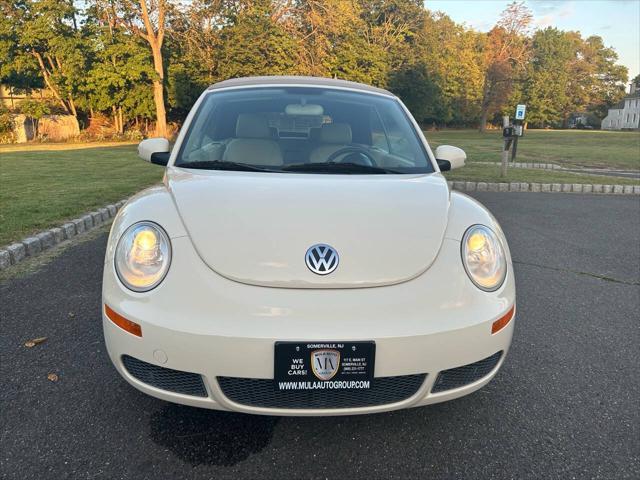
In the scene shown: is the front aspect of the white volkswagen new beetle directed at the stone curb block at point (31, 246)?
no

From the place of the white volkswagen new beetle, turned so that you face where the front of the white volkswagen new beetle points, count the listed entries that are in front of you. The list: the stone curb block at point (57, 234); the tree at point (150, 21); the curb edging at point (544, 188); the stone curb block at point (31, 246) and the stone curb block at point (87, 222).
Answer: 0

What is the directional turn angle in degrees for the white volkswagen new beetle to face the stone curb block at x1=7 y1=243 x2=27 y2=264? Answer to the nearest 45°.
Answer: approximately 135° to its right

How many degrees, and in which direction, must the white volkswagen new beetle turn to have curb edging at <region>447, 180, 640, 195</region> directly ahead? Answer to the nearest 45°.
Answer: approximately 135° to its left

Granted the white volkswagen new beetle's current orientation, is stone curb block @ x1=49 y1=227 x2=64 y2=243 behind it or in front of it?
behind

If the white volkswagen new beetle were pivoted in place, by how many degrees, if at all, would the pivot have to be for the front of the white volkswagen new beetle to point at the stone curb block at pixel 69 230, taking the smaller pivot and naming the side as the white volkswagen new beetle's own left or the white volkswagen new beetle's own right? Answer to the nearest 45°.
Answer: approximately 135° to the white volkswagen new beetle's own right

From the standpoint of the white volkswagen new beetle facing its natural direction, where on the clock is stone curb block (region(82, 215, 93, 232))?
The stone curb block is roughly at 5 o'clock from the white volkswagen new beetle.

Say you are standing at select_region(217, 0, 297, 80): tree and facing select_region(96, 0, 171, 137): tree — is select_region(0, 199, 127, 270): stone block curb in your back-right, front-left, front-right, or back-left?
front-left

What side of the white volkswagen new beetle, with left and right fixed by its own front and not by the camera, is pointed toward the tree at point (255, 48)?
back

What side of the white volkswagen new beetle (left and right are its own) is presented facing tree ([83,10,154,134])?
back

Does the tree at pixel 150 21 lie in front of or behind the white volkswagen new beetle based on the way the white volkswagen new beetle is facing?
behind

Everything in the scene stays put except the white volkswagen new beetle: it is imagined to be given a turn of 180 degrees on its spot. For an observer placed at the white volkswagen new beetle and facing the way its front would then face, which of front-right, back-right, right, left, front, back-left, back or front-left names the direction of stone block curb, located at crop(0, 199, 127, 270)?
front-left

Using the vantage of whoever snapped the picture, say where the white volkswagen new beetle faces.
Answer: facing the viewer

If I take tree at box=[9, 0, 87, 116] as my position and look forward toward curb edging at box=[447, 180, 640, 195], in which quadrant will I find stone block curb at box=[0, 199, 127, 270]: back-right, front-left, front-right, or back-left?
front-right

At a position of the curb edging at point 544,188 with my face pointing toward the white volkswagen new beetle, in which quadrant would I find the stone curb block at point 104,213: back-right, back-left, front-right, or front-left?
front-right

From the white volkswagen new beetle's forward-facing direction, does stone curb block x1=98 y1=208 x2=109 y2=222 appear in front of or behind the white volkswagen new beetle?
behind

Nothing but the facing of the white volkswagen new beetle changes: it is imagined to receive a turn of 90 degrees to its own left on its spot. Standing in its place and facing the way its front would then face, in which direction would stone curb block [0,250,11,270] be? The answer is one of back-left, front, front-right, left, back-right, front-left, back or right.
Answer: back-left
